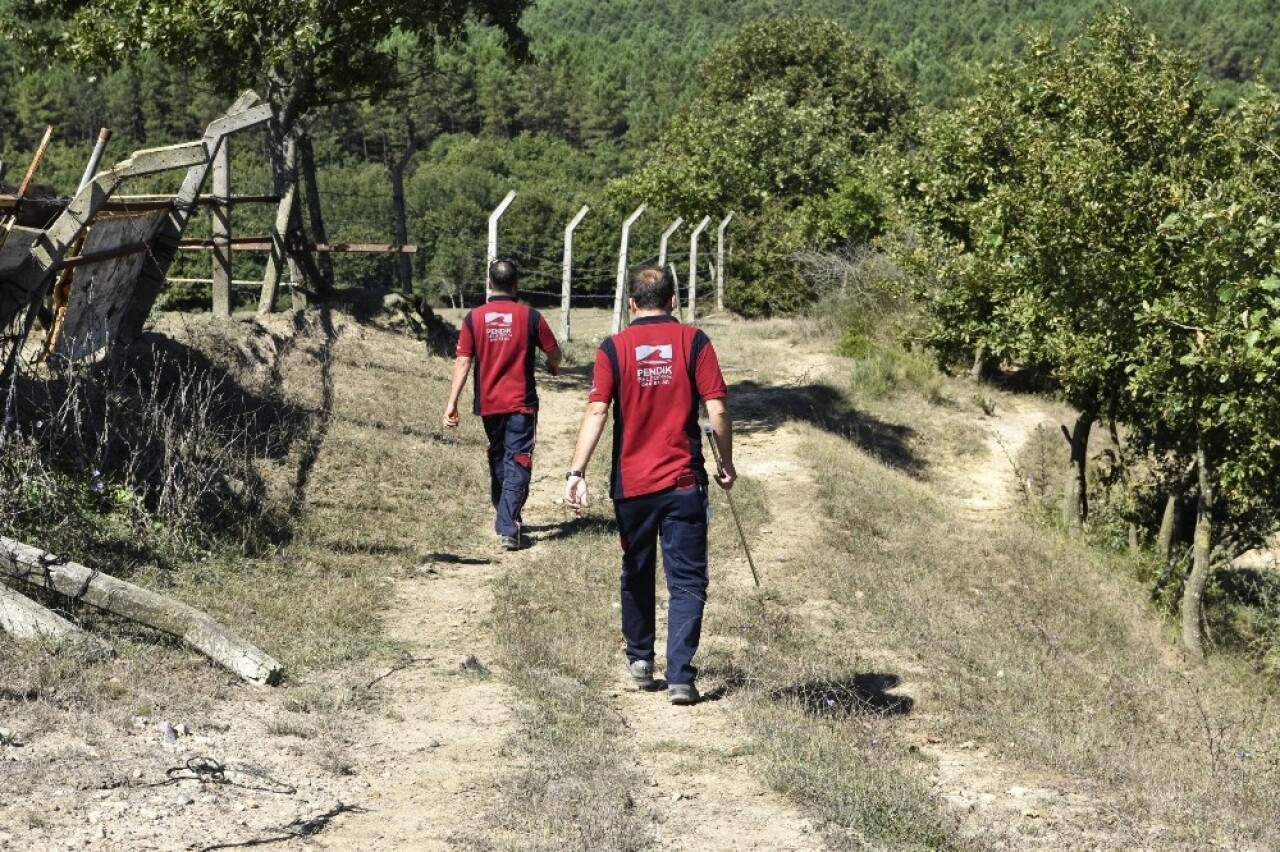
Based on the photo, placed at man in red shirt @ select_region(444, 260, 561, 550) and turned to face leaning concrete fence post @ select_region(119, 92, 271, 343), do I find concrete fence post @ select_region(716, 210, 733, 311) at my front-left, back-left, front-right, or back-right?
front-right

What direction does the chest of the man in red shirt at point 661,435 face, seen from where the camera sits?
away from the camera

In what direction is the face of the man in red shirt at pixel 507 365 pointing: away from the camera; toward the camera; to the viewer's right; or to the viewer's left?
away from the camera

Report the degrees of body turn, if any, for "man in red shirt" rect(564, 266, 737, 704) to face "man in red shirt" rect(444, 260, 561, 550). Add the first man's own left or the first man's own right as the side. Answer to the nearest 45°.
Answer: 0° — they already face them

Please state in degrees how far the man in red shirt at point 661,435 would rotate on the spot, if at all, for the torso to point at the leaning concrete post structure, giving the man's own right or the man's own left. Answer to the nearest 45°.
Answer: approximately 45° to the man's own left

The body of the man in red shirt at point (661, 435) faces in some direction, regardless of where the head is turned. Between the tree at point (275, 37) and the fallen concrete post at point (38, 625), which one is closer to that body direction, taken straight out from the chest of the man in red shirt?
the tree

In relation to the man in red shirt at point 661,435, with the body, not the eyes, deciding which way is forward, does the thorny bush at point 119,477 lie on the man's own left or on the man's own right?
on the man's own left

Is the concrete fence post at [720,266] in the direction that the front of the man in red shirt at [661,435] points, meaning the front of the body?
yes

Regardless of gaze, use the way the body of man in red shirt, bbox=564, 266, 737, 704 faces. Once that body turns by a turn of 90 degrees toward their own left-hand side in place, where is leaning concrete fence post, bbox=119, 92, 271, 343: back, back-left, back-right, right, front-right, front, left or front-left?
front-right

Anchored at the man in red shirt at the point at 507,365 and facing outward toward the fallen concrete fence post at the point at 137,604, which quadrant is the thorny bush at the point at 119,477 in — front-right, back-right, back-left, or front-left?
front-right

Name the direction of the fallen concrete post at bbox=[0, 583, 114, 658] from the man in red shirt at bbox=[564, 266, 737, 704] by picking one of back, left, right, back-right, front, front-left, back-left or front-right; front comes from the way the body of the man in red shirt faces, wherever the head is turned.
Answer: left

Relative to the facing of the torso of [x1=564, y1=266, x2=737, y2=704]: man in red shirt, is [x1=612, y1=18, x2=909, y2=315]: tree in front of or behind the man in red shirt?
in front

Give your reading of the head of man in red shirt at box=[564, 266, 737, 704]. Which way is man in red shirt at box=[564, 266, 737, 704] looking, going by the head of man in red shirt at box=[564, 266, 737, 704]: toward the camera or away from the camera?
away from the camera

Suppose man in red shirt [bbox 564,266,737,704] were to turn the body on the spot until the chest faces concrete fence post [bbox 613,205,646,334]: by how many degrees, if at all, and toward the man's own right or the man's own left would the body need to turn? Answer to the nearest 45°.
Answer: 0° — they already face it

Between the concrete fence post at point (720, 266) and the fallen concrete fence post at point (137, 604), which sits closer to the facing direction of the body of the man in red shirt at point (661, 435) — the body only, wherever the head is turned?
the concrete fence post

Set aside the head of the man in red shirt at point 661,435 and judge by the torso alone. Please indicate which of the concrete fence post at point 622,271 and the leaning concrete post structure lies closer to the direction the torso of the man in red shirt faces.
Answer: the concrete fence post

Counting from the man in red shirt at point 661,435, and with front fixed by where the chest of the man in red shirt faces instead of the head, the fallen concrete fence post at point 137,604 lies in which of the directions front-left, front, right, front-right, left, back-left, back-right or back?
left
